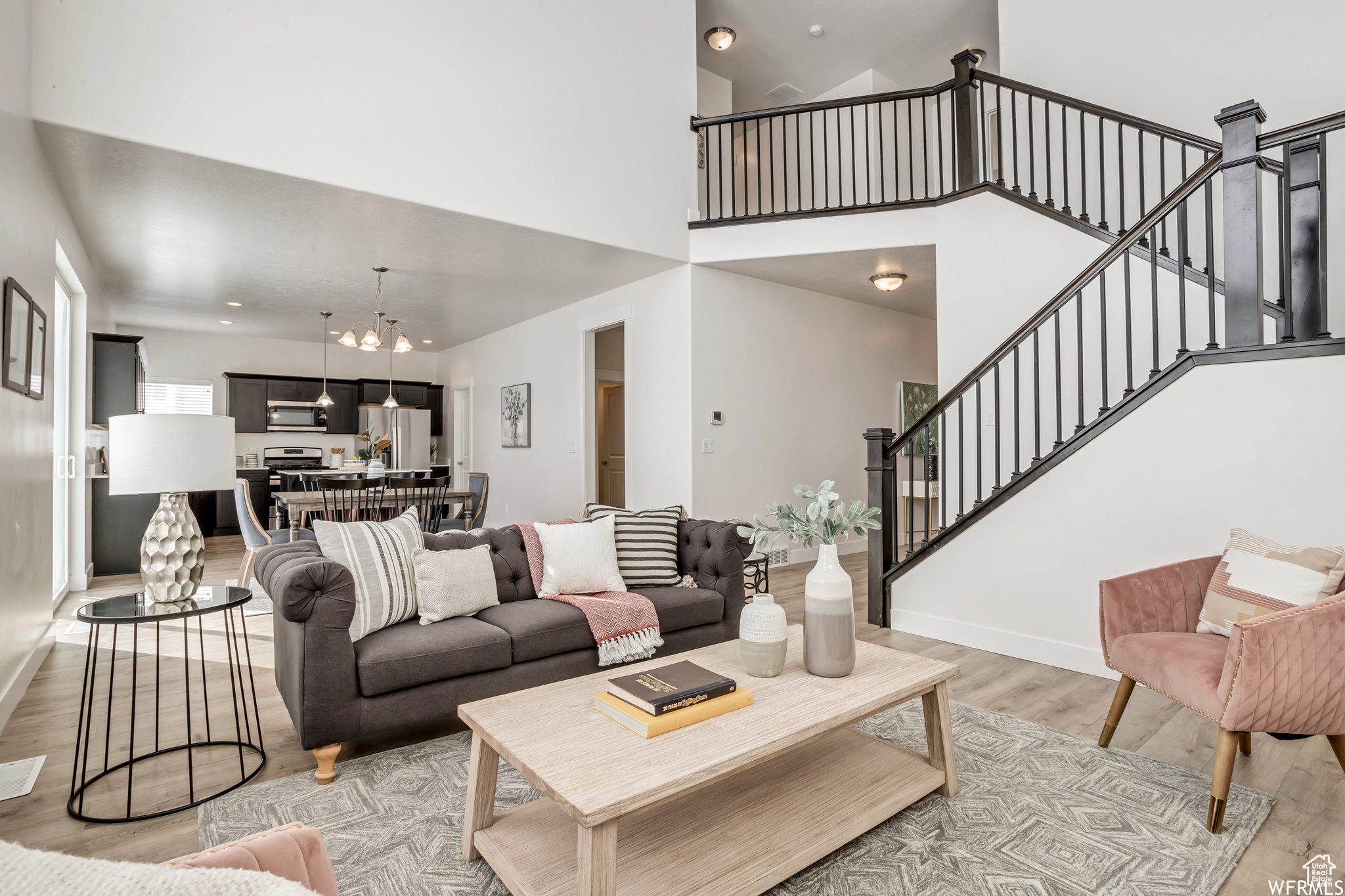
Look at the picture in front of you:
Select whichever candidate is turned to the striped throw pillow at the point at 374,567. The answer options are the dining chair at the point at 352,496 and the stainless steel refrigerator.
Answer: the stainless steel refrigerator

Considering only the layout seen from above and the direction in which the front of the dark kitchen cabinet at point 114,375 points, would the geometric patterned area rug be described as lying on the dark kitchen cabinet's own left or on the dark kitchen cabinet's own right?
on the dark kitchen cabinet's own right

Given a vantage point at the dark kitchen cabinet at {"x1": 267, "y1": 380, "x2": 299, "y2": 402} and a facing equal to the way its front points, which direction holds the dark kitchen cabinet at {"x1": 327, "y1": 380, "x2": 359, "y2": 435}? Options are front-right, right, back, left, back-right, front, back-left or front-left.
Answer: left

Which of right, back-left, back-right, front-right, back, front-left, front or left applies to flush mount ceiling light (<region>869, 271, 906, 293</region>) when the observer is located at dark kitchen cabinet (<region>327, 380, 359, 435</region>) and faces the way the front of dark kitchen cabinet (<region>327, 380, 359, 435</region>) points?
front-left

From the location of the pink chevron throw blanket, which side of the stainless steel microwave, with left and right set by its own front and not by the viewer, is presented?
front

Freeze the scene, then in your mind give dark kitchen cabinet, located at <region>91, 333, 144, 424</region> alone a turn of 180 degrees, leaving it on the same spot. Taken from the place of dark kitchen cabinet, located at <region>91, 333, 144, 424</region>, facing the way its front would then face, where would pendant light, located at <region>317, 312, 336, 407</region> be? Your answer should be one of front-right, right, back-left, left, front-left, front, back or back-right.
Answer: back-right

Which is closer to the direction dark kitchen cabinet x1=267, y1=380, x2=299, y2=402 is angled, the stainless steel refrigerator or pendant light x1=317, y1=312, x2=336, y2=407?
the pendant light

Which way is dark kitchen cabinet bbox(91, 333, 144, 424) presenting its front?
to the viewer's right

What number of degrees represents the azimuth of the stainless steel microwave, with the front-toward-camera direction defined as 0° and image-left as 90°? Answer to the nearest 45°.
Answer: approximately 0°

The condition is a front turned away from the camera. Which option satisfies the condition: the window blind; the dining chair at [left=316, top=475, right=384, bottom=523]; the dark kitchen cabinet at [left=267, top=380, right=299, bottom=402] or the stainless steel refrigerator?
the dining chair
